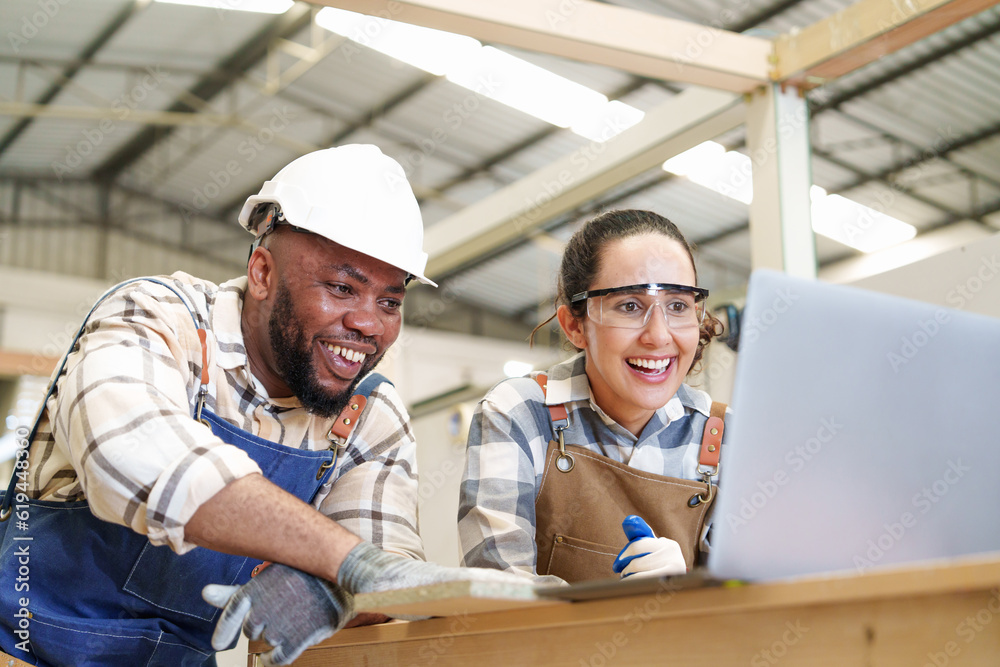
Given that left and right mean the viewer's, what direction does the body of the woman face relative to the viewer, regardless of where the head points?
facing the viewer and to the right of the viewer

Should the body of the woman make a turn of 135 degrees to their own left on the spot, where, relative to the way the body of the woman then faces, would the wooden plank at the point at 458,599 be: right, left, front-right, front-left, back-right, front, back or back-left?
back

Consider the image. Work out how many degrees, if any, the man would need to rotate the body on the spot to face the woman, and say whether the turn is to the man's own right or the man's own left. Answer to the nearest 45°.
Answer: approximately 45° to the man's own left

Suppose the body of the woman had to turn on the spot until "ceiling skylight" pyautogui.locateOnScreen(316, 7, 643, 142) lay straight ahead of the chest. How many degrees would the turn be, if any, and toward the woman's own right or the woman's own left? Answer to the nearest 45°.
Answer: approximately 135° to the woman's own left

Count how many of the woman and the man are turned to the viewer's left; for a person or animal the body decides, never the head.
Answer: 0

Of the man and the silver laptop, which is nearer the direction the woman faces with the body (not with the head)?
the silver laptop

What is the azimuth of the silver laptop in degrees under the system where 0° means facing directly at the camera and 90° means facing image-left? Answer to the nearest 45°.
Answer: approximately 135°

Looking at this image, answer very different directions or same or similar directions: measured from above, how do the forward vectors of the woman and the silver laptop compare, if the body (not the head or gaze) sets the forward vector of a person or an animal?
very different directions

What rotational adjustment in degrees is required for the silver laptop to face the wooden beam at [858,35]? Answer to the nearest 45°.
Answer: approximately 45° to its right

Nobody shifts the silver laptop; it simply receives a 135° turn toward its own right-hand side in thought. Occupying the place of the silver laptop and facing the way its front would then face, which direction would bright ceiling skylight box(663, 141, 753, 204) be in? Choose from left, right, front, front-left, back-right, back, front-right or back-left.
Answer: left

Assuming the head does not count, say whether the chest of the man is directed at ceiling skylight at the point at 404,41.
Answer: no

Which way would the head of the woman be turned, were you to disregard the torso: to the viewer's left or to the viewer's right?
to the viewer's right

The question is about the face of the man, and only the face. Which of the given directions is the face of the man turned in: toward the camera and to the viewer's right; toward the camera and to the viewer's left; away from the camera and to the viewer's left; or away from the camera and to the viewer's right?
toward the camera and to the viewer's right
